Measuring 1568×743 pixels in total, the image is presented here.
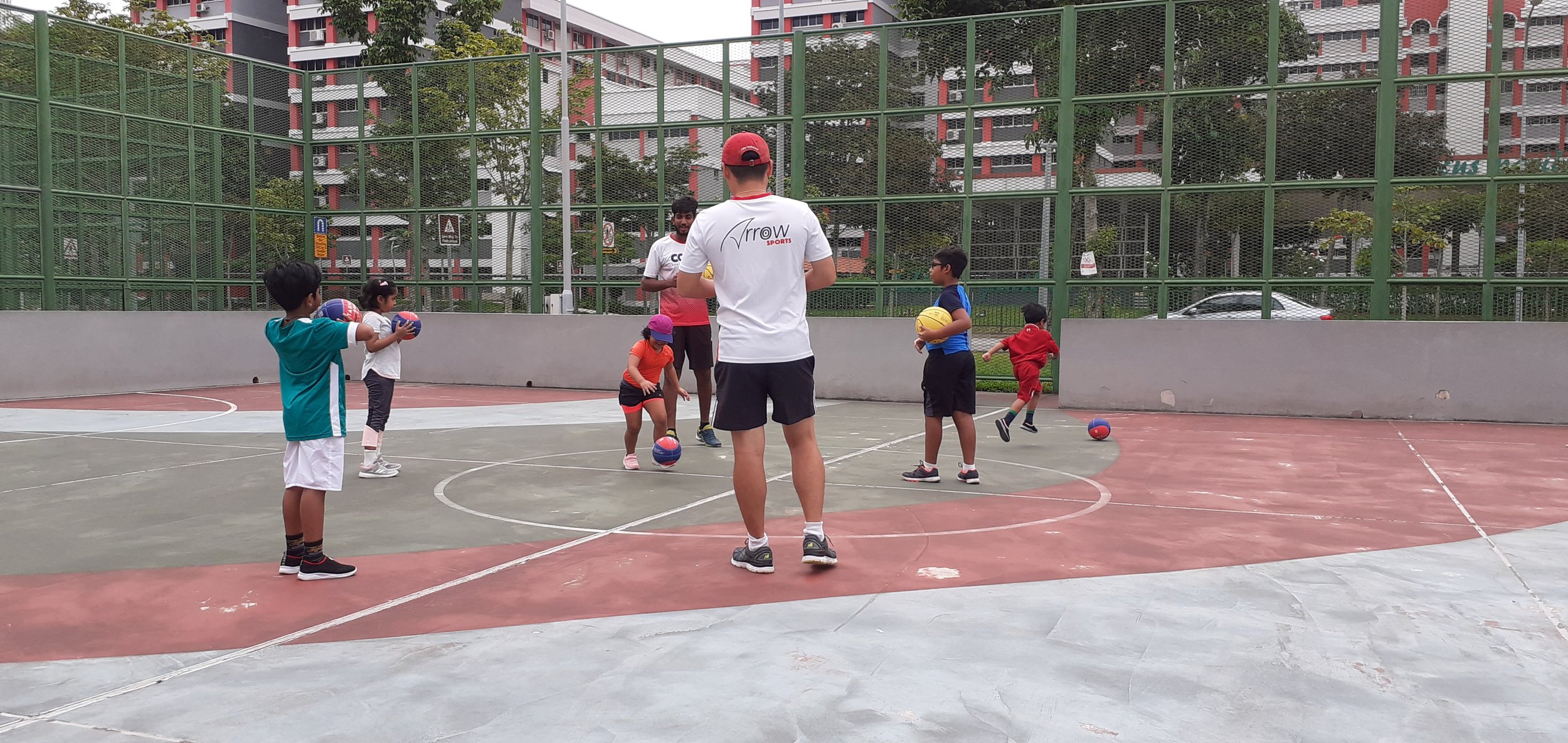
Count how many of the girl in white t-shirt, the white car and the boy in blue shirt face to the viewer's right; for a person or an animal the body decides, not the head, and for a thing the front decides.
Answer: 1

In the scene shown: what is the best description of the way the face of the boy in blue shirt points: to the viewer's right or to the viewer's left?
to the viewer's left

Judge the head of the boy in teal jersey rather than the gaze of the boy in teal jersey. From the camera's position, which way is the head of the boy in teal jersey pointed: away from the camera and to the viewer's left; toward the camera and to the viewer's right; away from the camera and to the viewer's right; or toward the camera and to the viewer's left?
away from the camera and to the viewer's right

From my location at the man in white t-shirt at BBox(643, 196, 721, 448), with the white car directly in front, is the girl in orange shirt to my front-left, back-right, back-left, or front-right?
back-right

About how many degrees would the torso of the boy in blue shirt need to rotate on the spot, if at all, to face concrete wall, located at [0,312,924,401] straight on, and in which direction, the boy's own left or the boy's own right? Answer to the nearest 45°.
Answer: approximately 45° to the boy's own right

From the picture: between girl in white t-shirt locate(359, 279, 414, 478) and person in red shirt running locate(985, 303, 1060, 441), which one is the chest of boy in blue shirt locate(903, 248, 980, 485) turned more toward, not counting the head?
the girl in white t-shirt

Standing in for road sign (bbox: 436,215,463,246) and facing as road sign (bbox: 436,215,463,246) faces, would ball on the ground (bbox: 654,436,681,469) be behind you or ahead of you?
ahead

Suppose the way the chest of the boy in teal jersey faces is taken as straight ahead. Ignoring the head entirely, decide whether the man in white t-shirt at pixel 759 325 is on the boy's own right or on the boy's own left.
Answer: on the boy's own right

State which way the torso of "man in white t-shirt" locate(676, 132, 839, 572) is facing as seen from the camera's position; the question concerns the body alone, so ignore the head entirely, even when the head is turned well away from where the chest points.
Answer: away from the camera

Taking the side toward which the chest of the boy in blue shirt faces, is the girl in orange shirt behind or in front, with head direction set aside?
in front

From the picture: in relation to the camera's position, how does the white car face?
facing to the left of the viewer
